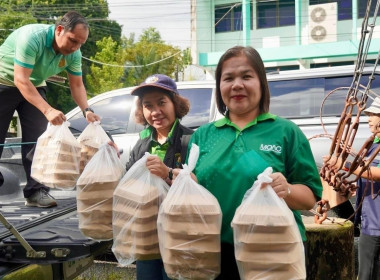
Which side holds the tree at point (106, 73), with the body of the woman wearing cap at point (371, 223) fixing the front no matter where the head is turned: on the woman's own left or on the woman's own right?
on the woman's own right

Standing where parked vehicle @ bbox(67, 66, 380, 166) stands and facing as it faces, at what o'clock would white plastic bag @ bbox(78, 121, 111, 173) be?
The white plastic bag is roughly at 10 o'clock from the parked vehicle.

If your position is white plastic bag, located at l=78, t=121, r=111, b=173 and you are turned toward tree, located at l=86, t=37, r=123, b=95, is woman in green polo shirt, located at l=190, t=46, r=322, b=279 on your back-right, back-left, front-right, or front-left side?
back-right

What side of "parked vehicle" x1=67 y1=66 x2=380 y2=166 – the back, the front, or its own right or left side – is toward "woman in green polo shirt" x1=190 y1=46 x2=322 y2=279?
left

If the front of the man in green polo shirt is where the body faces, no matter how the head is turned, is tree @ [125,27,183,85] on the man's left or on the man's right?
on the man's left

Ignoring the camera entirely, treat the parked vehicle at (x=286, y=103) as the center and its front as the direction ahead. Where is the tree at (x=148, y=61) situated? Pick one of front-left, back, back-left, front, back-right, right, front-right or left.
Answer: right

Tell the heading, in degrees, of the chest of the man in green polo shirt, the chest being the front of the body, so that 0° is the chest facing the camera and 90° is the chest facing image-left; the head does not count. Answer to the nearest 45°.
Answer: approximately 315°

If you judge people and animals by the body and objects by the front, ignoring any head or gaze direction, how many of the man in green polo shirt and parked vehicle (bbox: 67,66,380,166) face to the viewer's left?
1

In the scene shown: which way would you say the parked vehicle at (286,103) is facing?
to the viewer's left

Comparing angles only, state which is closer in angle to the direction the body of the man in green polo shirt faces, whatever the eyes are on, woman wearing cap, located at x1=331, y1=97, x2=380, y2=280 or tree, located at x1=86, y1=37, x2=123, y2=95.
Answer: the woman wearing cap

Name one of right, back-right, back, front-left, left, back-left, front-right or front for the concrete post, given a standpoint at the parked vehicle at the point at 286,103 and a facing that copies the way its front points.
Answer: left

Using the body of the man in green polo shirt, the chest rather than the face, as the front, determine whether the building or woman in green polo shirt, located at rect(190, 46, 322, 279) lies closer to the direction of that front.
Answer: the woman in green polo shirt
